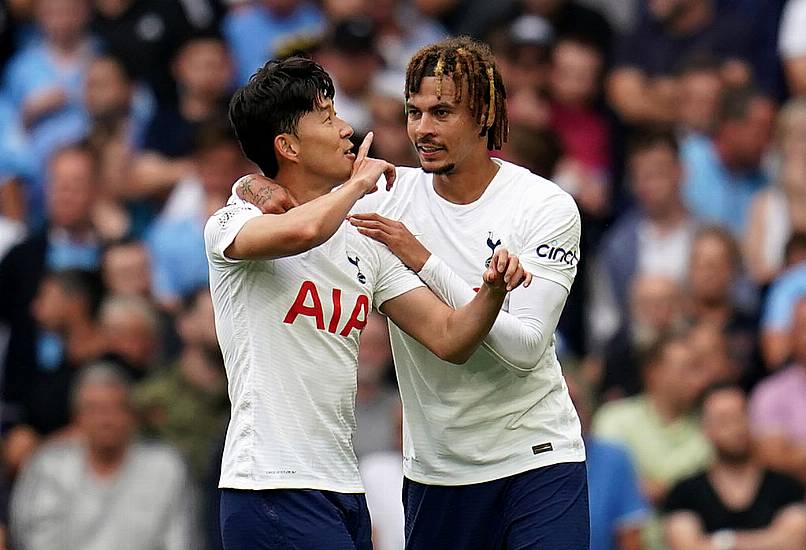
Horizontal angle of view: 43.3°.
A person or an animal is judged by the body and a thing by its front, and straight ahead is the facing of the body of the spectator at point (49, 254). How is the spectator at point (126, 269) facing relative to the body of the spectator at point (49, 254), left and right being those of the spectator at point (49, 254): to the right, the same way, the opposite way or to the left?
the same way

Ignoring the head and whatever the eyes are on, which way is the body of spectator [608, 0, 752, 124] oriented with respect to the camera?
toward the camera

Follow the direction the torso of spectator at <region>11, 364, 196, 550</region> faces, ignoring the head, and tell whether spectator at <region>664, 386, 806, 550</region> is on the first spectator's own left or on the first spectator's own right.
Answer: on the first spectator's own left

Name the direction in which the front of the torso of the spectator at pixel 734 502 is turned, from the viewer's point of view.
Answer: toward the camera

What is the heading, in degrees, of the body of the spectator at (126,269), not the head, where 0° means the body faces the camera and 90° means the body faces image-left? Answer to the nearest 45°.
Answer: approximately 0°

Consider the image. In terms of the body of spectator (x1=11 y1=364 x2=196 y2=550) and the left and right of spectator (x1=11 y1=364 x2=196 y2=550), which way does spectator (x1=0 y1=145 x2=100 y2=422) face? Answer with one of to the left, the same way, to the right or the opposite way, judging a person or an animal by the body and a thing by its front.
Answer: the same way

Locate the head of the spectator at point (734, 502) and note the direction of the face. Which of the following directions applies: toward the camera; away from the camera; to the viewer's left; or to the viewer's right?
toward the camera

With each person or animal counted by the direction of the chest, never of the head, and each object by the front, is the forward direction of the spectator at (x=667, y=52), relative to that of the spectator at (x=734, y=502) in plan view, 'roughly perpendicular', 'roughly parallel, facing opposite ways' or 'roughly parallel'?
roughly parallel

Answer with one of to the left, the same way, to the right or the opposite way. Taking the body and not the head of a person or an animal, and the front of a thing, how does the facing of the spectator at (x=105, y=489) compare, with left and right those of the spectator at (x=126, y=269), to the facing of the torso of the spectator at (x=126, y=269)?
the same way

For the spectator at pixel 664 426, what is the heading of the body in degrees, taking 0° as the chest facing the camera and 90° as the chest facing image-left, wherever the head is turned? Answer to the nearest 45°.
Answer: approximately 315°

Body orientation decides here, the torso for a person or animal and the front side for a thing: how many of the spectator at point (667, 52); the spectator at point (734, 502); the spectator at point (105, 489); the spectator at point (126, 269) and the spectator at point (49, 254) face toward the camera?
5

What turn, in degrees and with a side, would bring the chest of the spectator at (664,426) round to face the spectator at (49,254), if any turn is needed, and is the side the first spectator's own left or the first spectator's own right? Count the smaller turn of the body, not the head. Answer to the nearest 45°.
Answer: approximately 135° to the first spectator's own right

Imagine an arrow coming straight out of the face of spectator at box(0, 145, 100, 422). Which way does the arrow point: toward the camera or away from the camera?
toward the camera

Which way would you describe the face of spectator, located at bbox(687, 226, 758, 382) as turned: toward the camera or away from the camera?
toward the camera

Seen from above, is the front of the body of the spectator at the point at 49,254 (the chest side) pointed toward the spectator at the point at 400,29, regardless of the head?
no

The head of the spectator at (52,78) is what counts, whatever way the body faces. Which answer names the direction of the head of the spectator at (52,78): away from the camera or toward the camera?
toward the camera
